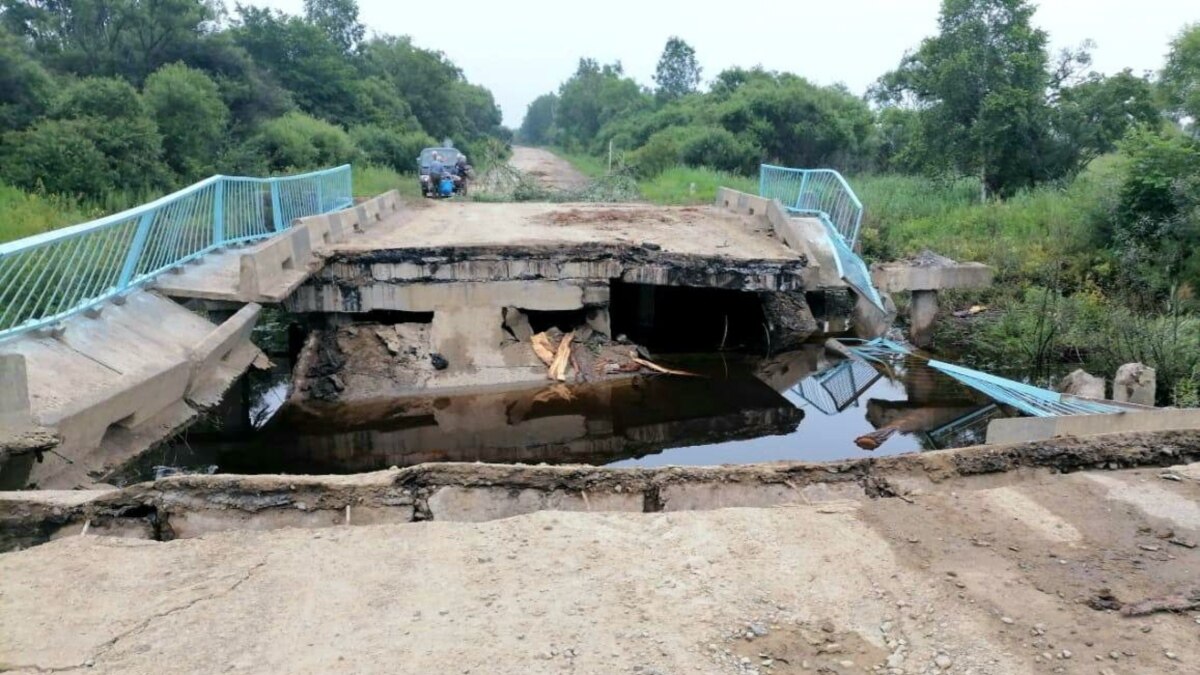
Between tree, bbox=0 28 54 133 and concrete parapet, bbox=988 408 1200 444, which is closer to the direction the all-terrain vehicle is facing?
the concrete parapet

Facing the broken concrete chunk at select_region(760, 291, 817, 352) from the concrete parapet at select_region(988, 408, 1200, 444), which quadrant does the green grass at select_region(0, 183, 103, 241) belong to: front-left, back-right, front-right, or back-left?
front-left

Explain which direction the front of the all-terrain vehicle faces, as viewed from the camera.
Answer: facing the viewer

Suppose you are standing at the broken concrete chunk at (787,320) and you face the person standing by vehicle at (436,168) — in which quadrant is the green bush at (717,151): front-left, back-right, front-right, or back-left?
front-right

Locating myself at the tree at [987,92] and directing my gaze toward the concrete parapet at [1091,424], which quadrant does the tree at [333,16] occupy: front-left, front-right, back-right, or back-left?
back-right

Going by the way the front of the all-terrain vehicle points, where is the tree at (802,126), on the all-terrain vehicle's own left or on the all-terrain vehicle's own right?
on the all-terrain vehicle's own left

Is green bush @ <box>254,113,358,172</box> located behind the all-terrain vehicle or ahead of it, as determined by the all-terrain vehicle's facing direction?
behind

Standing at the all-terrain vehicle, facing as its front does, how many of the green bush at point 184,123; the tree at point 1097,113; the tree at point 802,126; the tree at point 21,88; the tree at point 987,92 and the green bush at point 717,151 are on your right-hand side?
2

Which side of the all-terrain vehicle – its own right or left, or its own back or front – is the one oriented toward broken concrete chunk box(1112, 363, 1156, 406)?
front

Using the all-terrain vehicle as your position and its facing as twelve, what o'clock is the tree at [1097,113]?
The tree is roughly at 10 o'clock from the all-terrain vehicle.

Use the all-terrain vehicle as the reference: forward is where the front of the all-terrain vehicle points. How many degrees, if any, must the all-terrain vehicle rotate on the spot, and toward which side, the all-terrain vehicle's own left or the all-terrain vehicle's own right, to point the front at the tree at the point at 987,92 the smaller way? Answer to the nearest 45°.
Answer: approximately 45° to the all-terrain vehicle's own left

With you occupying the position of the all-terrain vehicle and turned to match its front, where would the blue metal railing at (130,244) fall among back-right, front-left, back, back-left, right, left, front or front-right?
front

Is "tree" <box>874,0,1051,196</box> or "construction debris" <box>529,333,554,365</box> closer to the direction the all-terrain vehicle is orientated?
the construction debris

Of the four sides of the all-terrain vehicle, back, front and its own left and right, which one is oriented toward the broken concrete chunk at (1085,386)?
front

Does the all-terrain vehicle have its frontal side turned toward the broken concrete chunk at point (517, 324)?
yes

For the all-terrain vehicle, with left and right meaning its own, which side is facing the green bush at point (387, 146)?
back

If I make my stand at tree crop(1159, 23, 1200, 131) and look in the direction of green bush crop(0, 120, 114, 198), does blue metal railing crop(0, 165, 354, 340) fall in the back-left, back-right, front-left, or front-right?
front-left

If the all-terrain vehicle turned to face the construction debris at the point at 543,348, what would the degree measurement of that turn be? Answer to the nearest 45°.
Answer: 0° — it already faces it

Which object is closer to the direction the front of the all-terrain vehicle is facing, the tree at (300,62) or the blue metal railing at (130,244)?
the blue metal railing

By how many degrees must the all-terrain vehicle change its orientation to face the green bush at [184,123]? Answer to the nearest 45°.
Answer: approximately 90° to its right
